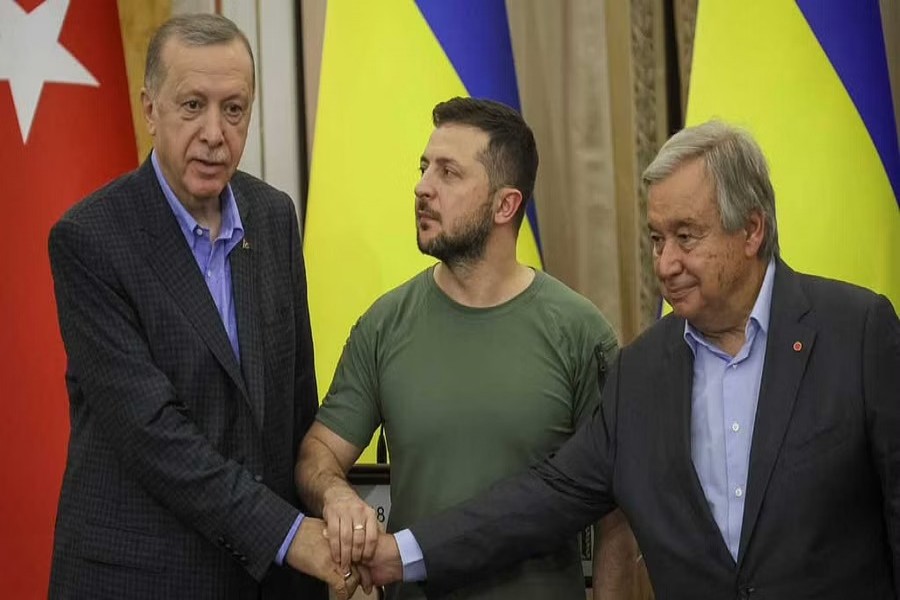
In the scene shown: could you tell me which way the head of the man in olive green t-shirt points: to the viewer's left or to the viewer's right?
to the viewer's left

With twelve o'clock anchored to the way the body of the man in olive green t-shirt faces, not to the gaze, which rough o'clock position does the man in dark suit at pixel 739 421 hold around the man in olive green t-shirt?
The man in dark suit is roughly at 10 o'clock from the man in olive green t-shirt.

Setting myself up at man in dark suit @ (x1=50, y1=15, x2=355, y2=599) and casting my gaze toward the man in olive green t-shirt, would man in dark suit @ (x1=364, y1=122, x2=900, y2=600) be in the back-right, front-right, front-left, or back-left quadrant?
front-right

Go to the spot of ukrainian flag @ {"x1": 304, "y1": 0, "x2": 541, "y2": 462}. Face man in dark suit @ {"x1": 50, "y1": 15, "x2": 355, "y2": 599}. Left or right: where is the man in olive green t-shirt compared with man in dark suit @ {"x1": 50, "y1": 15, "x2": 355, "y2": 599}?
left

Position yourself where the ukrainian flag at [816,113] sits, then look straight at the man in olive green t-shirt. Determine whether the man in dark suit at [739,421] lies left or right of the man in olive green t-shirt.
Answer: left

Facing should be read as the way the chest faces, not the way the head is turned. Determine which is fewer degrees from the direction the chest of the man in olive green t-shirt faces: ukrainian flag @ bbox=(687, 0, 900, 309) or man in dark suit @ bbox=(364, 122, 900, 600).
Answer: the man in dark suit

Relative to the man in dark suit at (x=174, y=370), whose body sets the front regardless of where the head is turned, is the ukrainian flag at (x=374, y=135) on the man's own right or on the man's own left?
on the man's own left

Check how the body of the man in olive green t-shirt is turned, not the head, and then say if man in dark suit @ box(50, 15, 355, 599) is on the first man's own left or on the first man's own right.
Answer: on the first man's own right

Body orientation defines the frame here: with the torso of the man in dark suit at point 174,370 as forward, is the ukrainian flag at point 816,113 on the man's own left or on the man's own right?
on the man's own left

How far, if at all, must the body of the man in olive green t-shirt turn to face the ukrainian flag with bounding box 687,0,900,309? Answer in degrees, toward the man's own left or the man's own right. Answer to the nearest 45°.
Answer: approximately 135° to the man's own left

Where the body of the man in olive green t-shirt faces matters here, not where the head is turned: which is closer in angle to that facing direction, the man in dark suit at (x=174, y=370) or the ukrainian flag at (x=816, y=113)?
the man in dark suit

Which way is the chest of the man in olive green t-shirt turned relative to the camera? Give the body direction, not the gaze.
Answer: toward the camera

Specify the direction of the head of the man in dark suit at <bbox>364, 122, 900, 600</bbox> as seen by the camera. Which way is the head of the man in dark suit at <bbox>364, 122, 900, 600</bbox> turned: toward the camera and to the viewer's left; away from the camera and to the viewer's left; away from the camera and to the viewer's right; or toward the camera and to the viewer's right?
toward the camera and to the viewer's left
